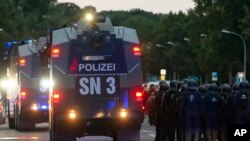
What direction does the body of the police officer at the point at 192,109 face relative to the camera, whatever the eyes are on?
away from the camera

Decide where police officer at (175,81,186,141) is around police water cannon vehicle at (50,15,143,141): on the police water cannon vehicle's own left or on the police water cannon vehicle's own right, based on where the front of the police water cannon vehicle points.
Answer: on the police water cannon vehicle's own right

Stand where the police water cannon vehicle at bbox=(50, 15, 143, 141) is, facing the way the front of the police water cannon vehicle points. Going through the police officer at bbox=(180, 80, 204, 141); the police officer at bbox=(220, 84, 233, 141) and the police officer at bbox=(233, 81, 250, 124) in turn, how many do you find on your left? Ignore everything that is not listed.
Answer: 0

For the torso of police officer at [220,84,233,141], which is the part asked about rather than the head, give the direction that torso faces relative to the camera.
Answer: away from the camera

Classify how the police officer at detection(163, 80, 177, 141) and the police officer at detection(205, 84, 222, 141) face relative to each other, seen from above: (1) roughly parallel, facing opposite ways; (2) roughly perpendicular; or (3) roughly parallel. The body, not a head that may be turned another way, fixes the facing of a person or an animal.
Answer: roughly parallel

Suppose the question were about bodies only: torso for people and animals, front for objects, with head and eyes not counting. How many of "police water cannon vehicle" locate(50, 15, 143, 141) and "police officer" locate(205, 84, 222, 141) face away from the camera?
2

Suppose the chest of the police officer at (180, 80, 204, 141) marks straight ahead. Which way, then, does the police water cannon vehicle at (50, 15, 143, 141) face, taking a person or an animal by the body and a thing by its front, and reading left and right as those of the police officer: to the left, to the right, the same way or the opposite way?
the same way

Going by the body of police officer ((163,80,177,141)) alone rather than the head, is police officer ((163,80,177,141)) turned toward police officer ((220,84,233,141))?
no

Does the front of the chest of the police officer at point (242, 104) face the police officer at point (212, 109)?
no

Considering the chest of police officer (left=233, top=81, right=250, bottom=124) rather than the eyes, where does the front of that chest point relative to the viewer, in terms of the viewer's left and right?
facing away from the viewer
